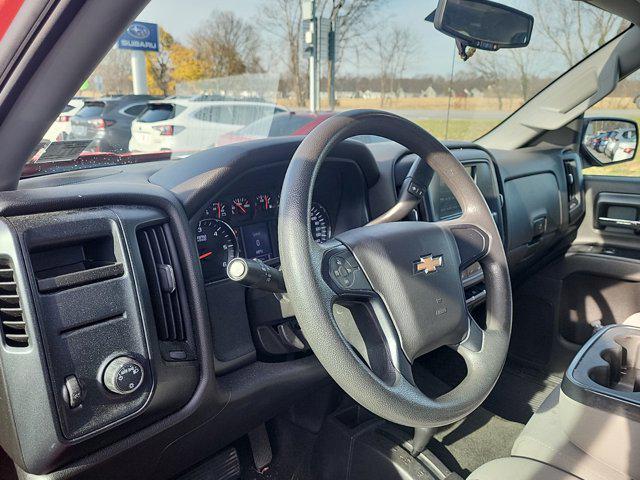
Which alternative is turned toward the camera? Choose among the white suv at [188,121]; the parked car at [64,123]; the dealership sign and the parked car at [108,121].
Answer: the dealership sign

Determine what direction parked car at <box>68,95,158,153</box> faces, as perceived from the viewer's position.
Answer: facing away from the viewer and to the right of the viewer

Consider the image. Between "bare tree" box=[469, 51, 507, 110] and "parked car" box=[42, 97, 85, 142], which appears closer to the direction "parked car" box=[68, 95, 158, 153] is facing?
the bare tree

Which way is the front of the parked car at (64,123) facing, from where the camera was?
facing away from the viewer and to the right of the viewer

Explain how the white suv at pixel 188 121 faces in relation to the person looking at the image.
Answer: facing away from the viewer and to the right of the viewer

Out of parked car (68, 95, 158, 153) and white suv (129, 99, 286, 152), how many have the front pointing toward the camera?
0

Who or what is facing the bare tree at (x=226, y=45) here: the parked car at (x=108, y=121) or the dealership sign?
the parked car
